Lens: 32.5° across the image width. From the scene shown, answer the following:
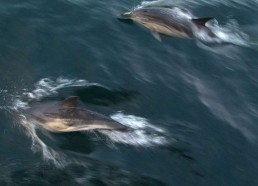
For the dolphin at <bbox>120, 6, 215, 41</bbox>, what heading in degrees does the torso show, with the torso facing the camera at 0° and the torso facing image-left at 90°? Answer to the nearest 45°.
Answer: approximately 90°

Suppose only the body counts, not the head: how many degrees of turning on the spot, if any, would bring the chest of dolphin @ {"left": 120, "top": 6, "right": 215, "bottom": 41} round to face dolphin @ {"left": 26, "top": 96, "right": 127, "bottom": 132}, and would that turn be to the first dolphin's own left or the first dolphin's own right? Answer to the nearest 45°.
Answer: approximately 90° to the first dolphin's own left

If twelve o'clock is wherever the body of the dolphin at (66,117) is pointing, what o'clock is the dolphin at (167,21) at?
the dolphin at (167,21) is roughly at 4 o'clock from the dolphin at (66,117).

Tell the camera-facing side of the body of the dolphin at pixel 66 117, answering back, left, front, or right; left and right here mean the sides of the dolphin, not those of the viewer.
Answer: left

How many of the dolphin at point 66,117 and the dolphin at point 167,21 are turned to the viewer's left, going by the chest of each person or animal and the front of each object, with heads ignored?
2
